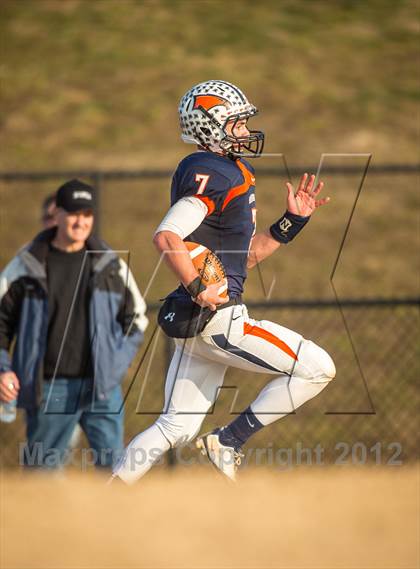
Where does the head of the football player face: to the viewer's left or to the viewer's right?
to the viewer's right

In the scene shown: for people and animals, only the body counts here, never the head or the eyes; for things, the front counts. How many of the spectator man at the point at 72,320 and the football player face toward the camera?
1

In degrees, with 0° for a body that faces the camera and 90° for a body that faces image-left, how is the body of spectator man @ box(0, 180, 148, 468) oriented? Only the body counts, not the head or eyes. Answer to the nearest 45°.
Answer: approximately 0°

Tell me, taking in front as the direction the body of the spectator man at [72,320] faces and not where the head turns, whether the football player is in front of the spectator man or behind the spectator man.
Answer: in front

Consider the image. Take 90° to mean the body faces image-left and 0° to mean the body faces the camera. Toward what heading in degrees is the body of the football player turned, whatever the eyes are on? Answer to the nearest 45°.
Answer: approximately 270°

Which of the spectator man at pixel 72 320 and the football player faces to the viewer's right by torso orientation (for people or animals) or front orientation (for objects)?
the football player

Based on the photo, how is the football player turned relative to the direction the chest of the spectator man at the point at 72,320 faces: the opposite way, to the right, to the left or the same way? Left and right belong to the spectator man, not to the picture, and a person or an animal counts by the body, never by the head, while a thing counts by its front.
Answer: to the left

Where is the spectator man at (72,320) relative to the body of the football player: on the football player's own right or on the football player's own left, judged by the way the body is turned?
on the football player's own left

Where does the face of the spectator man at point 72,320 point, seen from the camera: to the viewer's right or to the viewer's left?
to the viewer's right
